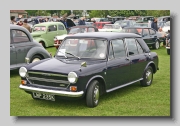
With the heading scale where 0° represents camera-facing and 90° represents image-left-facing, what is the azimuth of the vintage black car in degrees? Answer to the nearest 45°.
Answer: approximately 45°

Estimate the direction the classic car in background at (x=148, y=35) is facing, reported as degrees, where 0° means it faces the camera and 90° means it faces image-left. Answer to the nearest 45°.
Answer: approximately 45°

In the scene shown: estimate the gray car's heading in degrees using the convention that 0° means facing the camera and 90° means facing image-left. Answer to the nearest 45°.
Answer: approximately 45°

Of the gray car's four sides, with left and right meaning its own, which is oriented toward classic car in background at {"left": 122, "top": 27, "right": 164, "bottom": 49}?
back

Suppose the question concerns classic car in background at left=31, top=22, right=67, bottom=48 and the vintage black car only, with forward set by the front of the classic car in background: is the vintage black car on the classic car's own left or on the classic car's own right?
on the classic car's own left

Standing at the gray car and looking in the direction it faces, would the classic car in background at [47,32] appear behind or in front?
behind
